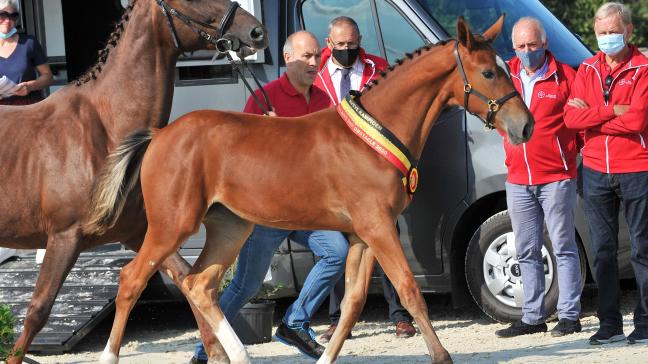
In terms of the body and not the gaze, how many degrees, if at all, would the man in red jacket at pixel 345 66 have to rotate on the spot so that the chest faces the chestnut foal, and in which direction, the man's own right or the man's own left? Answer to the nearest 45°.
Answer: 0° — they already face it

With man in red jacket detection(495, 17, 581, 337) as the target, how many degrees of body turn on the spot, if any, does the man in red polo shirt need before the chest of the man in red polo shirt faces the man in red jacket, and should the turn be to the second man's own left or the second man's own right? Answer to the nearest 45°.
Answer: approximately 45° to the second man's own left

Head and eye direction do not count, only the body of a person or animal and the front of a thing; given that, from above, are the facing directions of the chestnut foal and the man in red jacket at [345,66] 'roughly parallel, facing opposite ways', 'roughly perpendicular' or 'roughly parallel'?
roughly perpendicular

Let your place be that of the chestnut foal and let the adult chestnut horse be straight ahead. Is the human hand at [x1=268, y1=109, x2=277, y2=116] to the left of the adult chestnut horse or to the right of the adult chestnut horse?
right

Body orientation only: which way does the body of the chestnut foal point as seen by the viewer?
to the viewer's right

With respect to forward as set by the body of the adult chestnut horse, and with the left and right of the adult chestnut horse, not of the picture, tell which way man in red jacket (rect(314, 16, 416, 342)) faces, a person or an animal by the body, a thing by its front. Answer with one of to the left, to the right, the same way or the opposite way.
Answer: to the right

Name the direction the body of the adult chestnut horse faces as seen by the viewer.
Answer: to the viewer's right
